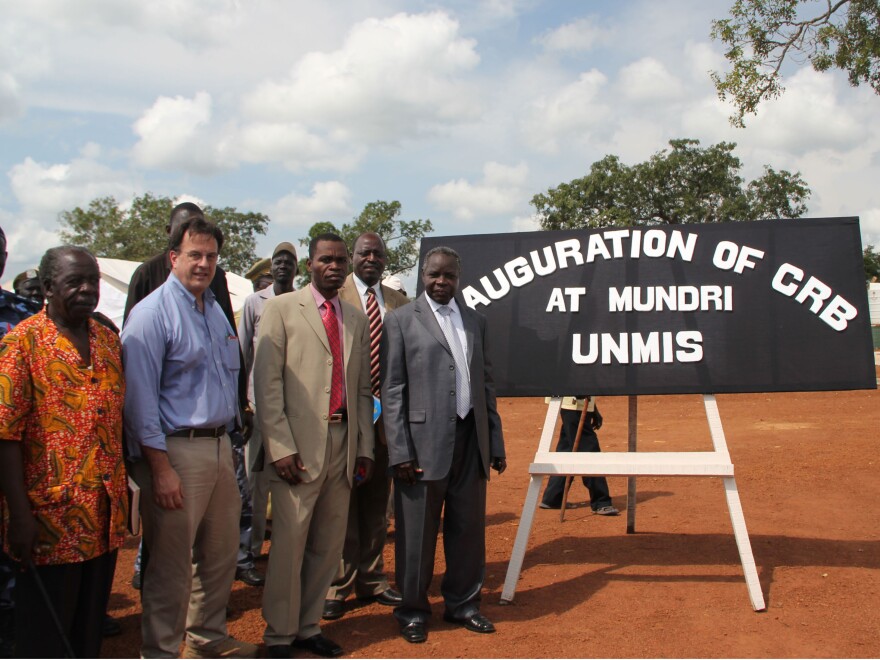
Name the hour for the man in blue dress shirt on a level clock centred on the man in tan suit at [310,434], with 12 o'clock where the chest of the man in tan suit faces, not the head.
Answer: The man in blue dress shirt is roughly at 3 o'clock from the man in tan suit.

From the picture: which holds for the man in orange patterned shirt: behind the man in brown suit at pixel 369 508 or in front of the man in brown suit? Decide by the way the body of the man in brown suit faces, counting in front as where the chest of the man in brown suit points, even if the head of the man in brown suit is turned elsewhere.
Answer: in front

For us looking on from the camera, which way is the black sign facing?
facing the viewer

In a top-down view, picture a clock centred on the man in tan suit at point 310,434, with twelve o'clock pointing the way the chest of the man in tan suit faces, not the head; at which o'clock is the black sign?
The black sign is roughly at 10 o'clock from the man in tan suit.

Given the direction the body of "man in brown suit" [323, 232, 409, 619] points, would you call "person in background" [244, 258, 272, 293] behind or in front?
behind

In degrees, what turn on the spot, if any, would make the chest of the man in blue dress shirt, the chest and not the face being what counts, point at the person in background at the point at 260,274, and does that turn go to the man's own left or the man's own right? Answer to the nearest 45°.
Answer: approximately 135° to the man's own left

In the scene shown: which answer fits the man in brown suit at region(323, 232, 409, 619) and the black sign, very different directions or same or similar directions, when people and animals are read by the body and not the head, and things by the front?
same or similar directions

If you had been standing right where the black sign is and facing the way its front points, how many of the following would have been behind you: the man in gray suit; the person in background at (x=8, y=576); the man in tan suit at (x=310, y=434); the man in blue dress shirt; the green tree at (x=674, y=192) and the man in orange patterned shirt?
1

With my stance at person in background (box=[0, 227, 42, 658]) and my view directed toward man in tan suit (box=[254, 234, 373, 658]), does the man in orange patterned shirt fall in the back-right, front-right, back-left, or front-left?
front-right

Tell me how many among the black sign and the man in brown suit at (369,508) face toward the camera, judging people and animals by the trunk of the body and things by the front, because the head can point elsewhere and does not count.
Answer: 2

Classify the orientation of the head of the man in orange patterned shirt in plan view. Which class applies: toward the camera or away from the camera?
toward the camera

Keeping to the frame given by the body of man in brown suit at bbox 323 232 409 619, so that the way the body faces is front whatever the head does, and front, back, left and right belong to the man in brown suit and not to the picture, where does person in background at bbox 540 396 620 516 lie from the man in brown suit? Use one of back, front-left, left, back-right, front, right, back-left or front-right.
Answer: back-left

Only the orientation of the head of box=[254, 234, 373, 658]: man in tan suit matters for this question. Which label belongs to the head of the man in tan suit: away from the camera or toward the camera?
toward the camera

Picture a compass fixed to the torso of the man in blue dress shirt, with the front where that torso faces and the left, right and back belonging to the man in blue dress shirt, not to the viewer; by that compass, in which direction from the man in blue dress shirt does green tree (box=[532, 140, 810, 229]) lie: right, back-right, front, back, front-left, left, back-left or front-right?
left

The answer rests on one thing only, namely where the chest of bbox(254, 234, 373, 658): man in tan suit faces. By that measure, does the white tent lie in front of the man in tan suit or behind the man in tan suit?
behind

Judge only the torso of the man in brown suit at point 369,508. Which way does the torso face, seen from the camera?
toward the camera

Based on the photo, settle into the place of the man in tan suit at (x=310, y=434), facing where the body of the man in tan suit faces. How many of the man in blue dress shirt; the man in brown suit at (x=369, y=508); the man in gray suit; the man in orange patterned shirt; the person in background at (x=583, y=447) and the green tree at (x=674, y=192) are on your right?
2

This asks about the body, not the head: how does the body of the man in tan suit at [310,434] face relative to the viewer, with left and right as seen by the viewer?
facing the viewer and to the right of the viewer
